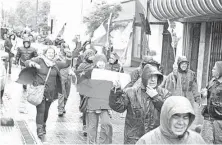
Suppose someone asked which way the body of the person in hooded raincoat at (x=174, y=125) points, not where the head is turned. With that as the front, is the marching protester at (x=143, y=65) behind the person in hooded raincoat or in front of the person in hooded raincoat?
behind

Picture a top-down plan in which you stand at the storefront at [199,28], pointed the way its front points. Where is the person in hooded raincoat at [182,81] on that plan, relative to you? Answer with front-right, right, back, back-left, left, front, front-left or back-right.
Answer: front-left

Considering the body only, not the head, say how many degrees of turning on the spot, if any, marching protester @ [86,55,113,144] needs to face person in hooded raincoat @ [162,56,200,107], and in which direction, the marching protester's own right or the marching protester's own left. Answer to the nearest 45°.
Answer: approximately 135° to the marching protester's own left

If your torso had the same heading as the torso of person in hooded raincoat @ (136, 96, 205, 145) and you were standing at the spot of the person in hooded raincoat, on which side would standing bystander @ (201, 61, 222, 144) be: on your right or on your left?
on your left

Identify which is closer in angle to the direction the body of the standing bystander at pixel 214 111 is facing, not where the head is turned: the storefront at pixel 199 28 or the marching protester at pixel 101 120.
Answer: the marching protester

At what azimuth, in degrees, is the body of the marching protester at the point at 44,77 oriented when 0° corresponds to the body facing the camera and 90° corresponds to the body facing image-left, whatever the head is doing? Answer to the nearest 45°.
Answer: approximately 0°

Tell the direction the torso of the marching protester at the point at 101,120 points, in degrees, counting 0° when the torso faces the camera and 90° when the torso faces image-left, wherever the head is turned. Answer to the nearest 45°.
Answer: approximately 0°

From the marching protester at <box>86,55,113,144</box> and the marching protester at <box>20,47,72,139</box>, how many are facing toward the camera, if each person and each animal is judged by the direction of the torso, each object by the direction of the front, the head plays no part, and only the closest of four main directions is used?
2

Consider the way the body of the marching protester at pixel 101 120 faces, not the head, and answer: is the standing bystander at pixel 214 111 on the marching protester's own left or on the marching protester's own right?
on the marching protester's own left

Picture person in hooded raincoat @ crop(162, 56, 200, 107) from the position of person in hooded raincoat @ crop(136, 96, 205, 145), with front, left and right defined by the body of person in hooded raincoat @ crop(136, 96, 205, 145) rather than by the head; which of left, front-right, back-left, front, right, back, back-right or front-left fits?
back-left
